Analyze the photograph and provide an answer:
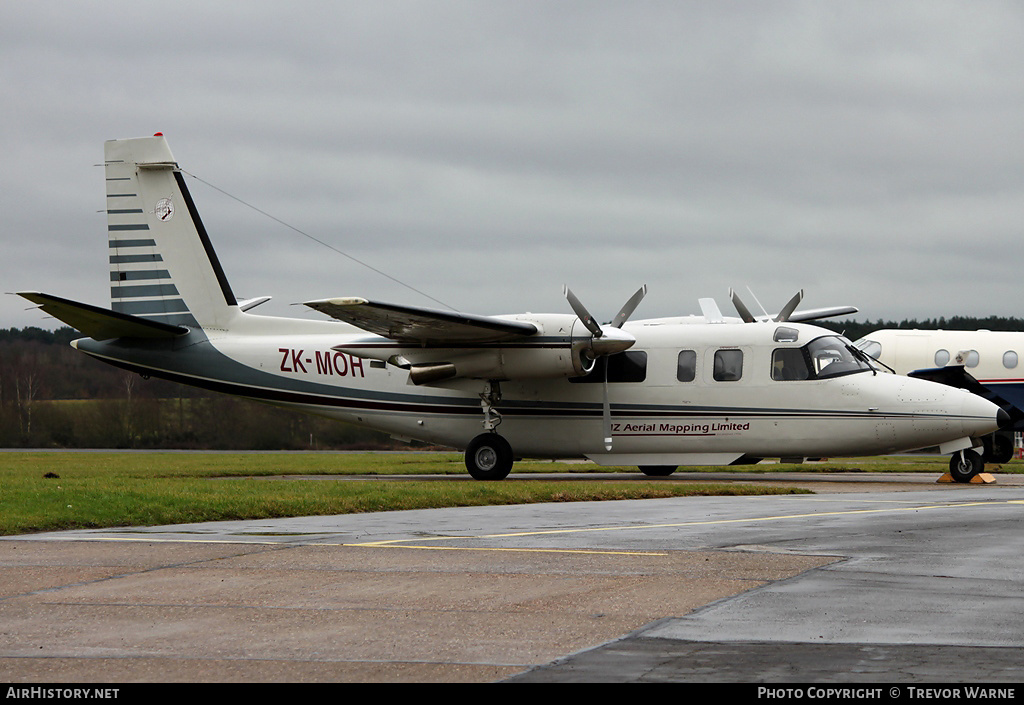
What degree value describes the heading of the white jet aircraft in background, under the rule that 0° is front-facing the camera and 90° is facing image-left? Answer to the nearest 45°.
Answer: approximately 90°

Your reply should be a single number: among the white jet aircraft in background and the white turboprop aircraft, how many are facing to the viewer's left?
1

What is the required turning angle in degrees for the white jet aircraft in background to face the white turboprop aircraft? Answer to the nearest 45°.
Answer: approximately 45° to its left

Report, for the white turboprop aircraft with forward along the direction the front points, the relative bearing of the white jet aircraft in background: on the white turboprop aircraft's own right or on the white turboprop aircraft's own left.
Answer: on the white turboprop aircraft's own left
